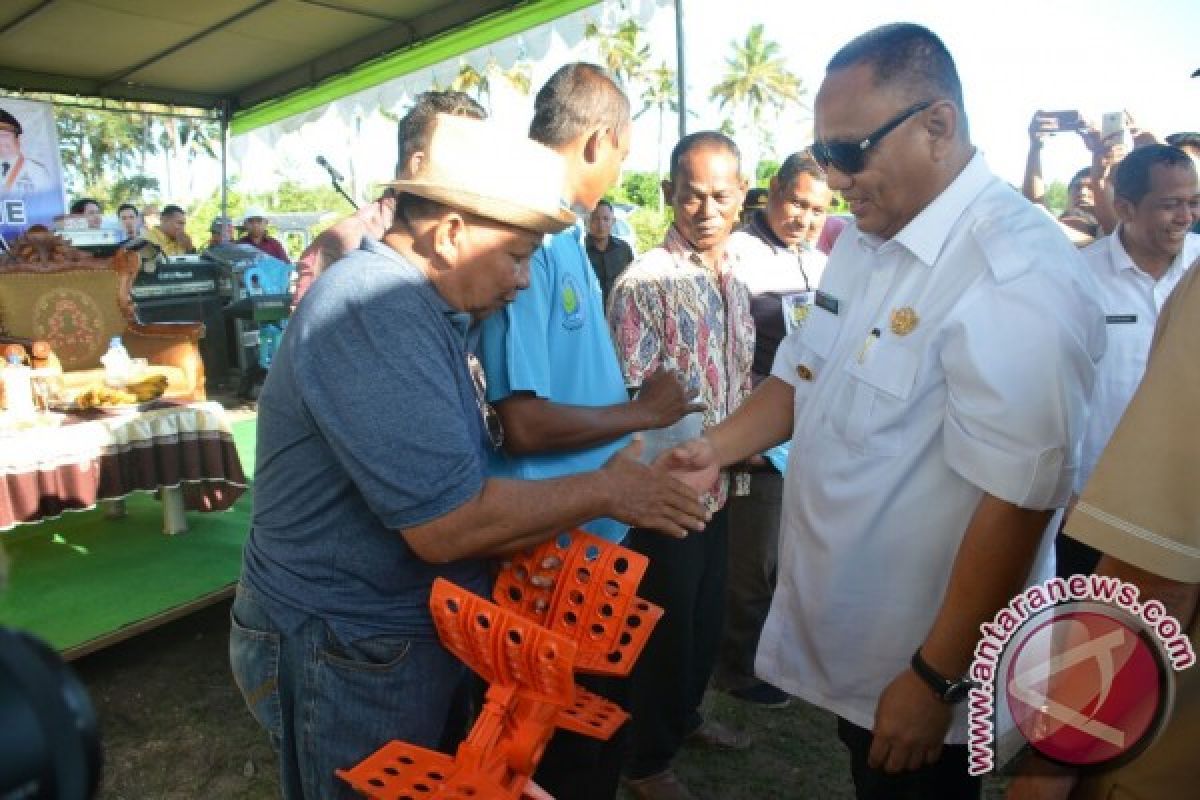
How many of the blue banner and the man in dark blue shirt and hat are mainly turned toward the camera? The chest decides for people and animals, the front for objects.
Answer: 1

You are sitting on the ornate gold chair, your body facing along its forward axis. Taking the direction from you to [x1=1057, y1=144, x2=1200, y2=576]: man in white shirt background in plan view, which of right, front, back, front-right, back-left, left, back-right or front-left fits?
front

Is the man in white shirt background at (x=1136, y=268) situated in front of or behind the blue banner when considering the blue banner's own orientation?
in front

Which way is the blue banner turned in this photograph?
toward the camera

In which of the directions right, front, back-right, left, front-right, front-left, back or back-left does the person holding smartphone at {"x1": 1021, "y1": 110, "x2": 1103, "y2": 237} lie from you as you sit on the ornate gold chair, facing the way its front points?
front

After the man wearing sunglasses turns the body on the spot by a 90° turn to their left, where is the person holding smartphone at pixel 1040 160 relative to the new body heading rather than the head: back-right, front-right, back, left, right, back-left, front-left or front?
back-left

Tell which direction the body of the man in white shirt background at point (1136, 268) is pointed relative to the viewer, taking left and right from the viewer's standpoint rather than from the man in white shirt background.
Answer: facing the viewer and to the right of the viewer

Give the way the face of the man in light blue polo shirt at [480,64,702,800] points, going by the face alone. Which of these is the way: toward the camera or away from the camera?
away from the camera

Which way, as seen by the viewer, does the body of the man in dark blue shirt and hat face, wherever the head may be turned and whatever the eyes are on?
to the viewer's right

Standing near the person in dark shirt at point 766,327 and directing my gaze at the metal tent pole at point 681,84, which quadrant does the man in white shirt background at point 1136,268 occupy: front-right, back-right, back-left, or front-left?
back-right
